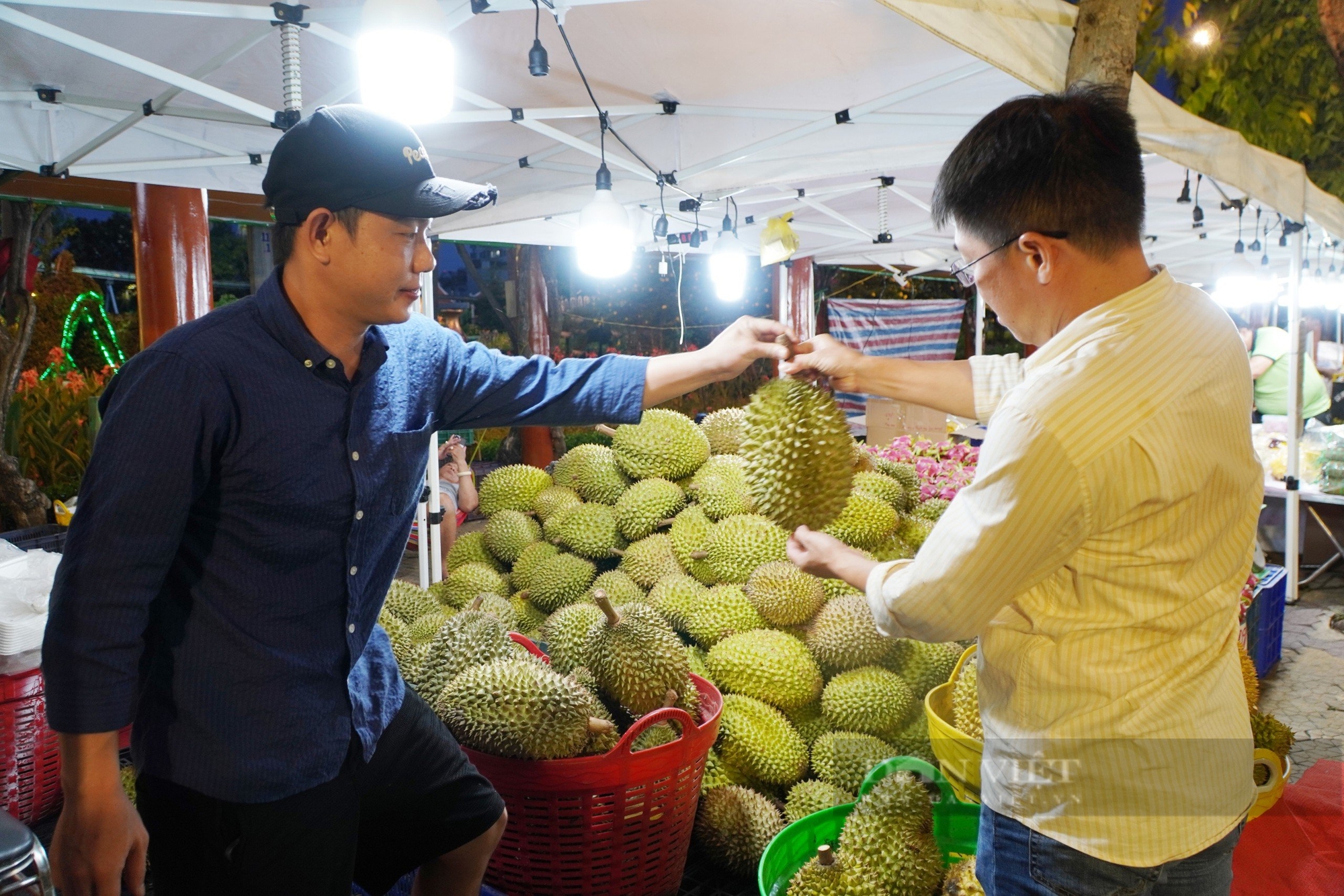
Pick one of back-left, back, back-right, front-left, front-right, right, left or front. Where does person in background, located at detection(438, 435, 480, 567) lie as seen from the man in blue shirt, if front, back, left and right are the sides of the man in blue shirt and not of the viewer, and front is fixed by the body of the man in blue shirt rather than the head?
back-left

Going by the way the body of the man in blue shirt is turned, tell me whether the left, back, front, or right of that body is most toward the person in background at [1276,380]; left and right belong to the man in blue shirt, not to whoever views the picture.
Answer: left

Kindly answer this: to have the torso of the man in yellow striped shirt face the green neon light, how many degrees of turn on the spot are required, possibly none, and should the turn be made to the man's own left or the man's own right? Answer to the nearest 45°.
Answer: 0° — they already face it

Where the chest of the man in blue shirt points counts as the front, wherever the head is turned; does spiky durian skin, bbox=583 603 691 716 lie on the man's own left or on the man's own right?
on the man's own left

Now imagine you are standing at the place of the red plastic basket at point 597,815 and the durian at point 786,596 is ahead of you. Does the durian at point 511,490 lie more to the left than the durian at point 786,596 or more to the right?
left

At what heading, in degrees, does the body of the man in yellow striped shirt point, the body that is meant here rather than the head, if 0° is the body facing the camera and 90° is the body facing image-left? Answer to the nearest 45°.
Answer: approximately 135°
